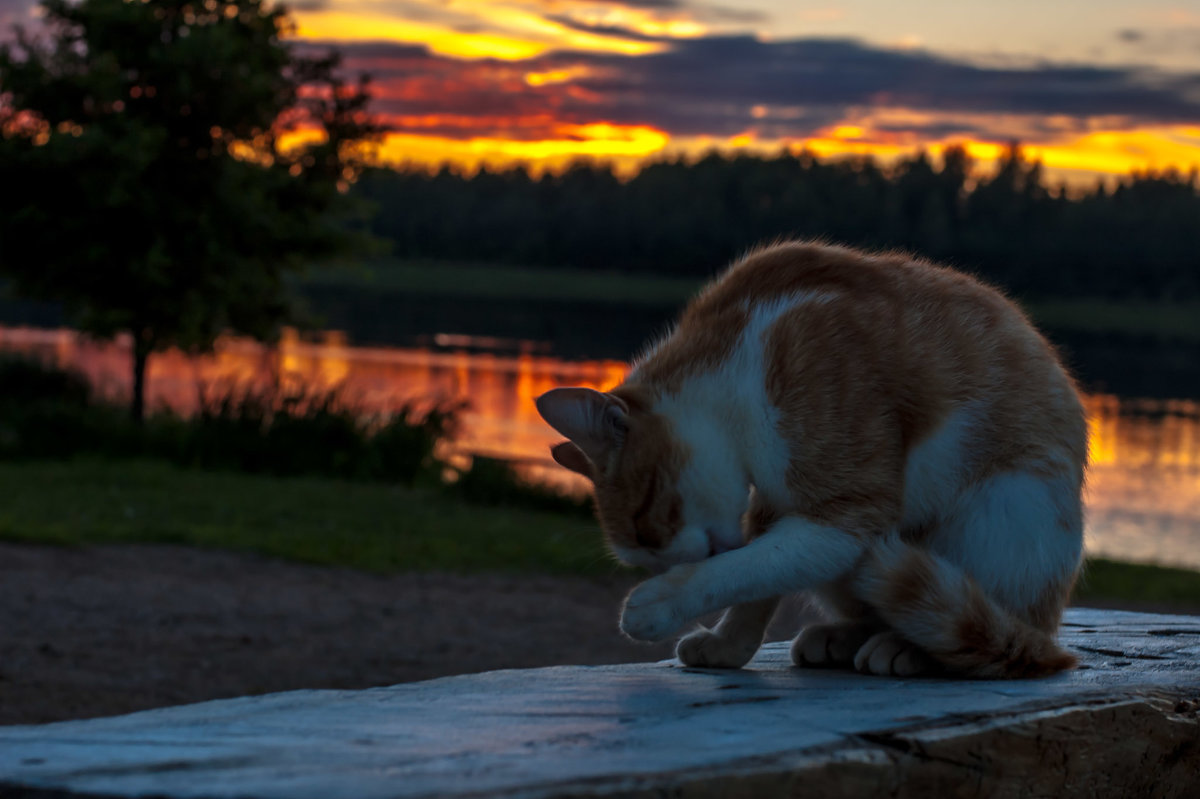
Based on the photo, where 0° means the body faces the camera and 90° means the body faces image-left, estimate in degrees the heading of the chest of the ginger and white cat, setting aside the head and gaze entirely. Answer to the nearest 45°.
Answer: approximately 90°

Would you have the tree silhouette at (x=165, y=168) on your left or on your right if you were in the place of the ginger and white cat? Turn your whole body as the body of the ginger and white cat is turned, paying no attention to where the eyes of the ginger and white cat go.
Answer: on your right
